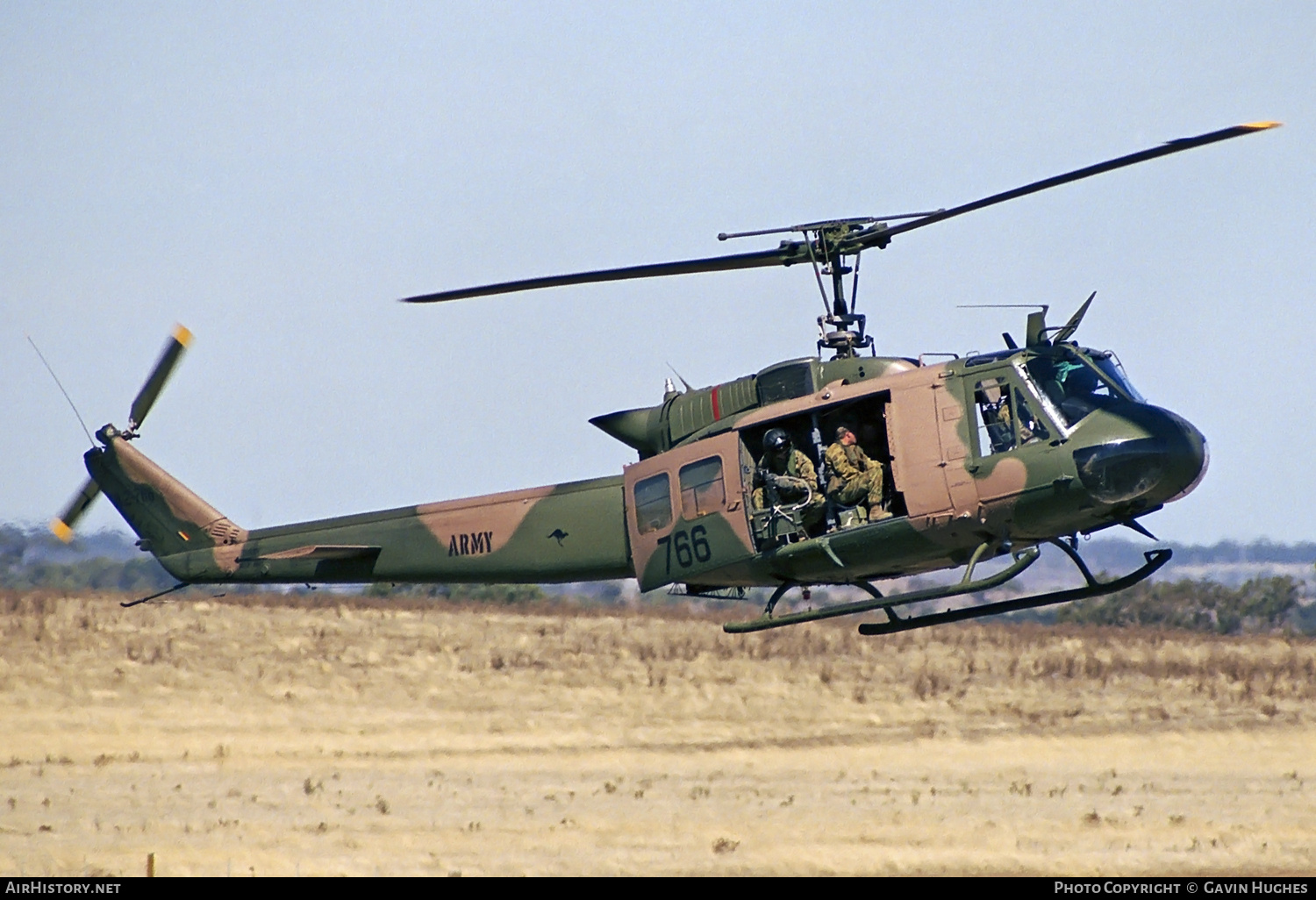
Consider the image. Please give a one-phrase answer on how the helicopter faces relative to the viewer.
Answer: facing to the right of the viewer
